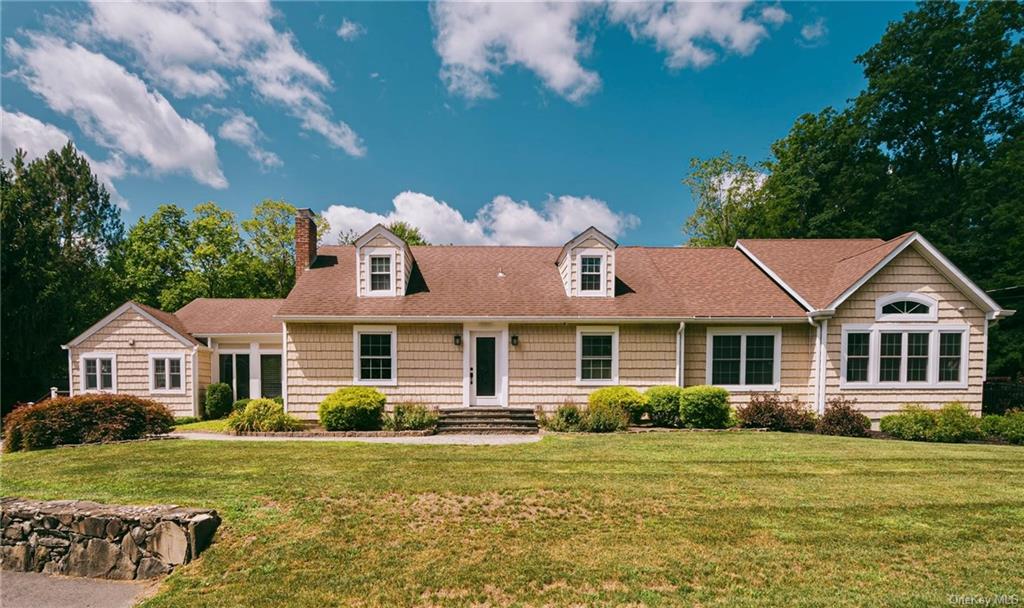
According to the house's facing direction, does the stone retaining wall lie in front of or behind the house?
in front

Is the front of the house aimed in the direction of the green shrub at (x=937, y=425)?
no

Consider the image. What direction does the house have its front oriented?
toward the camera

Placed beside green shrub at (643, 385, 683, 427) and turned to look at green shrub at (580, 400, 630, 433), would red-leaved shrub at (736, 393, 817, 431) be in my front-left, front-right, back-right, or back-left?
back-left

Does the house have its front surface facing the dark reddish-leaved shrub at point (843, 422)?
no
